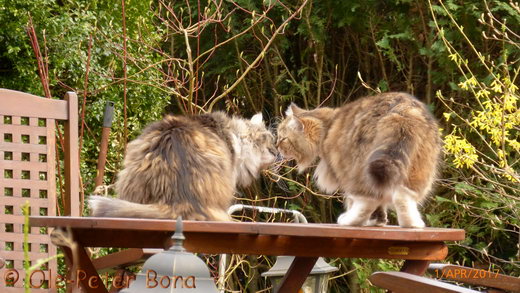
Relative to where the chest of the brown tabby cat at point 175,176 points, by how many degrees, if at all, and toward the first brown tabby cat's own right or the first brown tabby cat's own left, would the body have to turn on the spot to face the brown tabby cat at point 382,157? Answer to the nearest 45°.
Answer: approximately 45° to the first brown tabby cat's own right

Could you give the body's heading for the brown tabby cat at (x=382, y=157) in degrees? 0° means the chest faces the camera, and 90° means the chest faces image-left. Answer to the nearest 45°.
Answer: approximately 135°

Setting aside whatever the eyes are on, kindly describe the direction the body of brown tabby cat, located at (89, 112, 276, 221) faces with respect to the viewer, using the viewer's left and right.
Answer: facing away from the viewer and to the right of the viewer

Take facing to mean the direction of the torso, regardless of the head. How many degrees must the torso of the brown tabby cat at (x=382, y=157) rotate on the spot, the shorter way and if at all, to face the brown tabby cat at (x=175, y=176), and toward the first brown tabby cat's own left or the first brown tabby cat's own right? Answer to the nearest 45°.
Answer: approximately 45° to the first brown tabby cat's own left
